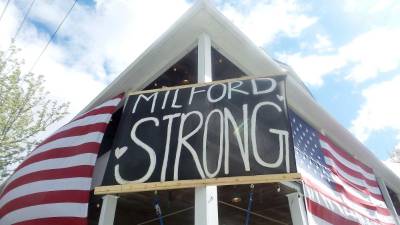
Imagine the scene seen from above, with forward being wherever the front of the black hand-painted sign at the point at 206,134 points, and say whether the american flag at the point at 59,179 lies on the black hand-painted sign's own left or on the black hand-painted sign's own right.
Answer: on the black hand-painted sign's own right

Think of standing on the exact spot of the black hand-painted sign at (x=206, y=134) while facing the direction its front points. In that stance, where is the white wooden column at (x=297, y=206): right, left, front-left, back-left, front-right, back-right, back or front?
back-left

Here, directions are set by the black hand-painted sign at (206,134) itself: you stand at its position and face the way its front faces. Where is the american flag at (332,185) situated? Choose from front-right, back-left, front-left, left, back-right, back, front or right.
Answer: back-left

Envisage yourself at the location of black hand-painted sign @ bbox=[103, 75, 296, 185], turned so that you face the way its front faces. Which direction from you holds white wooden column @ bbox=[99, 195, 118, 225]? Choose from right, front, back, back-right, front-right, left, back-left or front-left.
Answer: back-right

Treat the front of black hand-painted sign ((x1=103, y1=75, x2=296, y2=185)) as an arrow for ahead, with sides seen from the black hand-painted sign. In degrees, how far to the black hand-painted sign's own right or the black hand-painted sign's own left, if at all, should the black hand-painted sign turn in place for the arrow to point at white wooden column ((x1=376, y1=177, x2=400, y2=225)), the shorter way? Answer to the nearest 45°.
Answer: approximately 135° to the black hand-painted sign's own left

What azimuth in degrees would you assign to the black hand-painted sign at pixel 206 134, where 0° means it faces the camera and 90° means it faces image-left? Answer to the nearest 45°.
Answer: approximately 0°
